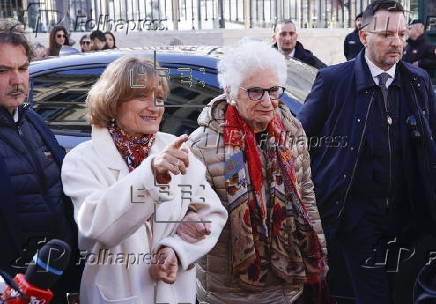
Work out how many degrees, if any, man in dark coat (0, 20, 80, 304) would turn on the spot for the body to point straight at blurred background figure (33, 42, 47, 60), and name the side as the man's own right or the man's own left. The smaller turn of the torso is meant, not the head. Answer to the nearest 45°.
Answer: approximately 180°

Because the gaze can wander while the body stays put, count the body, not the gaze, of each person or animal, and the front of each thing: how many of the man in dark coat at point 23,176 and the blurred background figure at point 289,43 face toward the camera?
2

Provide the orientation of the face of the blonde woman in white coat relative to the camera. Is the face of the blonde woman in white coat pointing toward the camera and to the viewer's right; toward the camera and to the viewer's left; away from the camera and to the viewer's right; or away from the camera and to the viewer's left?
toward the camera and to the viewer's right

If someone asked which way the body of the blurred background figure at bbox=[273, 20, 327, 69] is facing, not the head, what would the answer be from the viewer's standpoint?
toward the camera

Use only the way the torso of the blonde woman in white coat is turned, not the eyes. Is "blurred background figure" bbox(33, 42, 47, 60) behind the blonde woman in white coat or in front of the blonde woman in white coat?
behind

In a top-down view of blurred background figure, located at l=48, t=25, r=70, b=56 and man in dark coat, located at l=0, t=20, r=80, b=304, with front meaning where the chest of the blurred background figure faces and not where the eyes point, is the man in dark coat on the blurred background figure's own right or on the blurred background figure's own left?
on the blurred background figure's own right

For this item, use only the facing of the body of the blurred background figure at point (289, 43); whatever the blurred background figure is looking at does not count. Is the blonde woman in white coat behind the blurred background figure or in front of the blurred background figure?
in front

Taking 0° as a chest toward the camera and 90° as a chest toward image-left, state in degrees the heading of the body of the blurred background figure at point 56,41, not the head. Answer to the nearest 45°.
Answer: approximately 315°

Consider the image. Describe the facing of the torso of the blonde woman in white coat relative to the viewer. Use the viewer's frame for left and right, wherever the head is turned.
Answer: facing the viewer and to the right of the viewer

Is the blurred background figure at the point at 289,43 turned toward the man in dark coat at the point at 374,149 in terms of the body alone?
yes

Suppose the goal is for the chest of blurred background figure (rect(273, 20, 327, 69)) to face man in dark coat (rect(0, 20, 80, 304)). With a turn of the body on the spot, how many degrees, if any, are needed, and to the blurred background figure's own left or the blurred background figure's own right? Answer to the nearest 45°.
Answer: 0° — they already face them
